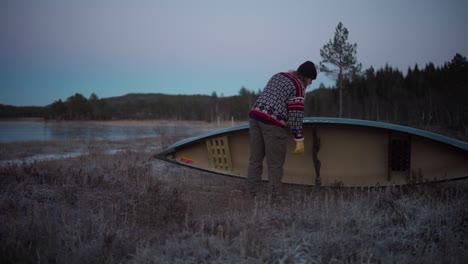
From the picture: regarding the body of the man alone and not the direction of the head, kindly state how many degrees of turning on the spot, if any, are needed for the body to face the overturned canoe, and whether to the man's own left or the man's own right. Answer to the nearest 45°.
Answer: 0° — they already face it

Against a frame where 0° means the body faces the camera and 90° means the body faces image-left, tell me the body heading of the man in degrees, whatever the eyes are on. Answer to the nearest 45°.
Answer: approximately 225°

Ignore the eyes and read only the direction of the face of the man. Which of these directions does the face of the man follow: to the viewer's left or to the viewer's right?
to the viewer's right
